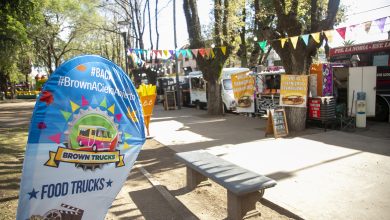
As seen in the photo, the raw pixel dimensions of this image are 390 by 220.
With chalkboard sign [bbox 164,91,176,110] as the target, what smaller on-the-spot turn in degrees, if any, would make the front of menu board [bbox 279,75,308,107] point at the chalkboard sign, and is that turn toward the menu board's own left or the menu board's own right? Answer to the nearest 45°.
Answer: approximately 135° to the menu board's own right

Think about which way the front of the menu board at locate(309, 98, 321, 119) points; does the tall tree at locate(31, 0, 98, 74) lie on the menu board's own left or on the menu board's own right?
on the menu board's own right

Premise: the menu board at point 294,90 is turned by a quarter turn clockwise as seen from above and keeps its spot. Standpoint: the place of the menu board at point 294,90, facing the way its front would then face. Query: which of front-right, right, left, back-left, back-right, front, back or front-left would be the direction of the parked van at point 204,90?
front-right

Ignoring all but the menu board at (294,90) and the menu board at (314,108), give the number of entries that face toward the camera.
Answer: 2

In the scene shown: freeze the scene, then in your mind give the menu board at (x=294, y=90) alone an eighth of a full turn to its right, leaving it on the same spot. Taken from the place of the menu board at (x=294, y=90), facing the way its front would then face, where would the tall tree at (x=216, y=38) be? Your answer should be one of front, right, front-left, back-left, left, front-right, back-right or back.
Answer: right

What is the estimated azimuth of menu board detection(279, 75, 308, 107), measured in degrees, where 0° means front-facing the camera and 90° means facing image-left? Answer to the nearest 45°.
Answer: approximately 0°

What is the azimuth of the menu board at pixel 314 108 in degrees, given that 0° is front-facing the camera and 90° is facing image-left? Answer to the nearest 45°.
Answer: approximately 0°

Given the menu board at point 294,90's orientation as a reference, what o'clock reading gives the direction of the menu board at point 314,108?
the menu board at point 314,108 is roughly at 8 o'clock from the menu board at point 294,90.

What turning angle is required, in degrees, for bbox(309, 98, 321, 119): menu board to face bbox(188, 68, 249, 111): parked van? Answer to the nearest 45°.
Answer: approximately 135° to its right

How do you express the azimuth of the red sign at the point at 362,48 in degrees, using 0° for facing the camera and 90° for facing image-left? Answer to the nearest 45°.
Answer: approximately 45°
